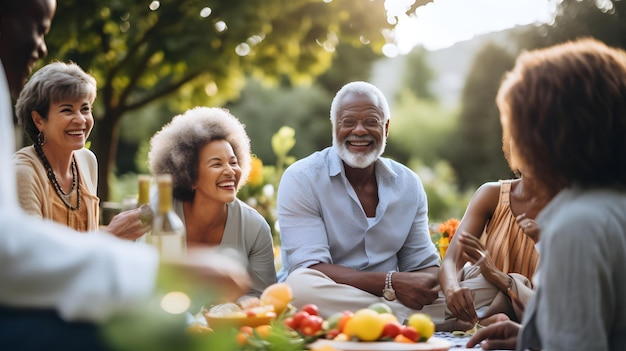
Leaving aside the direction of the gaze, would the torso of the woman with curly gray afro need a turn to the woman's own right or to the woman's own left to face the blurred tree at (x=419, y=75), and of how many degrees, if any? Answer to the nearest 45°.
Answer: approximately 135° to the woman's own left

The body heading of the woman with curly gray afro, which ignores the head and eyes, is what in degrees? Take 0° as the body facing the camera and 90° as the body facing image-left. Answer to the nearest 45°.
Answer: approximately 315°

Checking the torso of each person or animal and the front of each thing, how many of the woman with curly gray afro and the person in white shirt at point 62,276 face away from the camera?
0

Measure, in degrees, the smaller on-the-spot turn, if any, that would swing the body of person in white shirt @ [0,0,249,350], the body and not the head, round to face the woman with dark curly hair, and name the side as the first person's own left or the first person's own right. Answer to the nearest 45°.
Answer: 0° — they already face them

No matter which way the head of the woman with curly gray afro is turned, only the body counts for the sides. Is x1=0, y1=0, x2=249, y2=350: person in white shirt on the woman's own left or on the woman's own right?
on the woman's own right

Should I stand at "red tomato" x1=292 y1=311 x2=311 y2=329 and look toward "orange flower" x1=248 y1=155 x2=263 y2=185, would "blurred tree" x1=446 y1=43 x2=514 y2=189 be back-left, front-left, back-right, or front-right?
front-right

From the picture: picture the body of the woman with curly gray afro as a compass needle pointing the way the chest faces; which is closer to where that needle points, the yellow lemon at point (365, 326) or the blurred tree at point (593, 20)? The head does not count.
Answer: the yellow lemon

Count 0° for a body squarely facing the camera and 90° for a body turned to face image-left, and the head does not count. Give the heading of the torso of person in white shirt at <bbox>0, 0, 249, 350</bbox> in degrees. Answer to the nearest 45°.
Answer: approximately 270°

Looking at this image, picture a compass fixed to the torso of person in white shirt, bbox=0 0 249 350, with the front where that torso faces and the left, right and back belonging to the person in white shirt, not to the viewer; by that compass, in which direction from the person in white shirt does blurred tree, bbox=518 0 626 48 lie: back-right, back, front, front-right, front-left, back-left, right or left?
front-left

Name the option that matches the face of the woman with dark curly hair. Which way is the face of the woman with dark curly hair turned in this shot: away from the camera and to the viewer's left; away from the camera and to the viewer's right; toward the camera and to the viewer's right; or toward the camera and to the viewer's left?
away from the camera and to the viewer's left

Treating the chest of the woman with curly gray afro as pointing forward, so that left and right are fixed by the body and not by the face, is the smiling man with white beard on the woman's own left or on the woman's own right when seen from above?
on the woman's own left

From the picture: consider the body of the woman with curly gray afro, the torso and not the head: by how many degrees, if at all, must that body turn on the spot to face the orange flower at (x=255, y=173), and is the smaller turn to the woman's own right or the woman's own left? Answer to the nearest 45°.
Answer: approximately 135° to the woman's own left

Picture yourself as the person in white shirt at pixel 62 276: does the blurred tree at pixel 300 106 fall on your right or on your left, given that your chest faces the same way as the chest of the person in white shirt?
on your left

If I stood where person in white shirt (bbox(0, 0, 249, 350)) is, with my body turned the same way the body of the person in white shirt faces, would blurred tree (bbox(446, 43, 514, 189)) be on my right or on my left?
on my left
